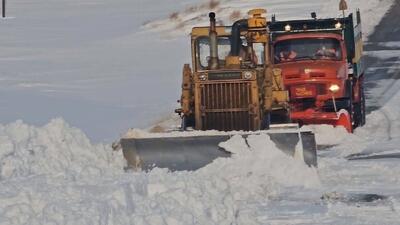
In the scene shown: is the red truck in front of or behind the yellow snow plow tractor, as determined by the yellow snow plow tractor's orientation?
behind

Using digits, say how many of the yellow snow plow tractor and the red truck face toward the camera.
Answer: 2

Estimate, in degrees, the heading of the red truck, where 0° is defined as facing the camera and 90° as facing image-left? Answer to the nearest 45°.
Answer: approximately 0°
